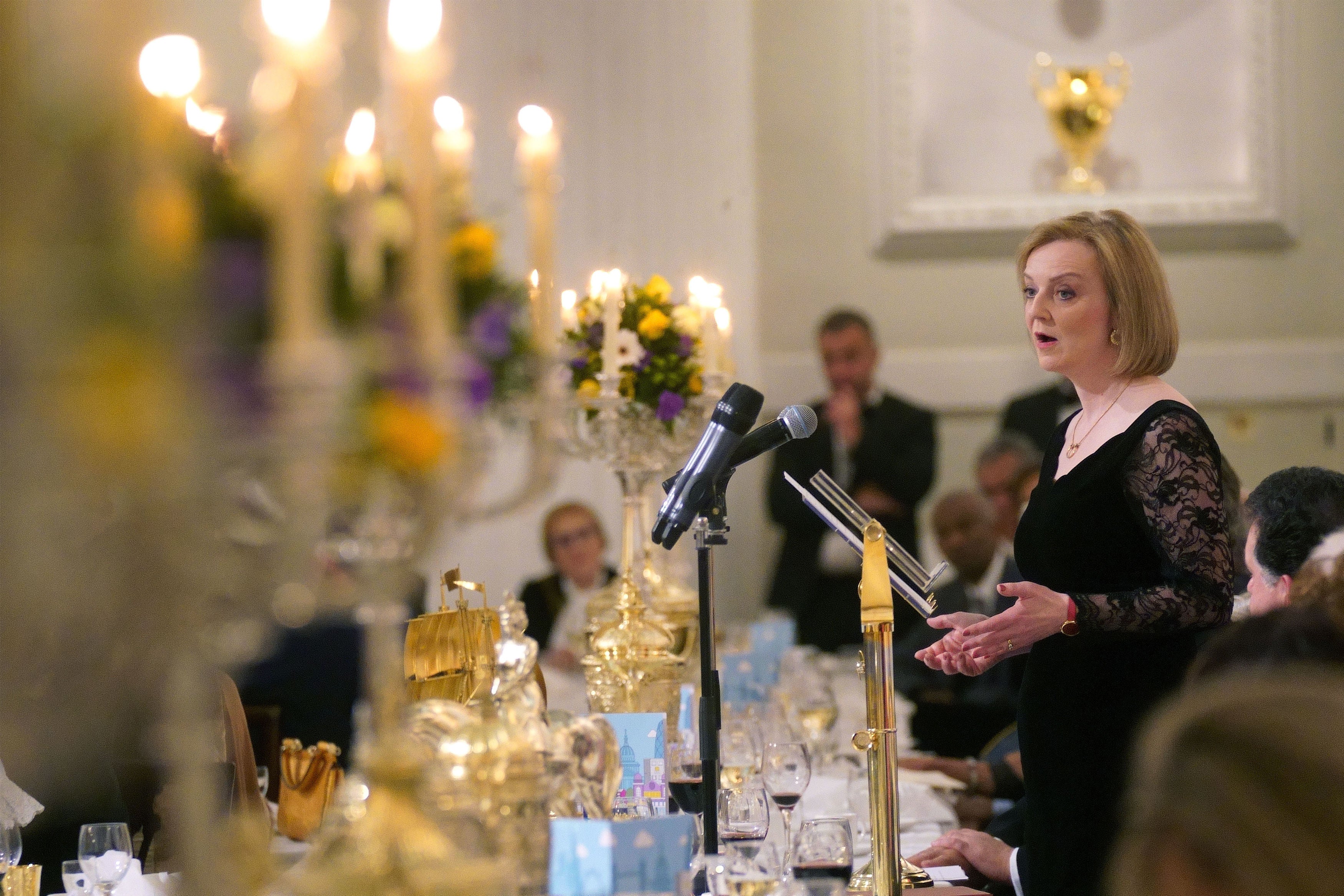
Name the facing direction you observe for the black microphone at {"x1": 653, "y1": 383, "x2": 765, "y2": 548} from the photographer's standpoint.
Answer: facing to the right of the viewer

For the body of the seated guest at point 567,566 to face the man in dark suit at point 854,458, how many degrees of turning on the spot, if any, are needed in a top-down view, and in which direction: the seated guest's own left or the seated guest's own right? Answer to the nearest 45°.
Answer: approximately 90° to the seated guest's own left

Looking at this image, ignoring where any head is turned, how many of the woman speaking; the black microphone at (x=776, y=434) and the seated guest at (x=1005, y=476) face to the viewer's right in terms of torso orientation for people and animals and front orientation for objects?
1

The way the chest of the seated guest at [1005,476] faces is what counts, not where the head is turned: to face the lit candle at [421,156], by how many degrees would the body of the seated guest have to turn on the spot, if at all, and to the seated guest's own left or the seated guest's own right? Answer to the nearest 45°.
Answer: approximately 45° to the seated guest's own left

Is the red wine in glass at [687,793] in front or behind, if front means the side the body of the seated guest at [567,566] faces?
in front

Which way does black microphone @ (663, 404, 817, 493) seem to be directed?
to the viewer's right

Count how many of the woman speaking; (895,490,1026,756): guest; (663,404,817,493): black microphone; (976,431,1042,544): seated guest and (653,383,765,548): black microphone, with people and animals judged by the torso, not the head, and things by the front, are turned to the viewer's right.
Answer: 2

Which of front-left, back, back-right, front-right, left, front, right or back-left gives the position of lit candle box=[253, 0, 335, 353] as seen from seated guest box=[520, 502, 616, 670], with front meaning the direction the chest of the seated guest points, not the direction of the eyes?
front-right

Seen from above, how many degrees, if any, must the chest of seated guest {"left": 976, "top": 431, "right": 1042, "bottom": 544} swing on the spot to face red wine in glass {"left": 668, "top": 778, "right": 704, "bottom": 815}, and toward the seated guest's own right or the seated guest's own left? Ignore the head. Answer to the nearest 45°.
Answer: approximately 45° to the seated guest's own left
